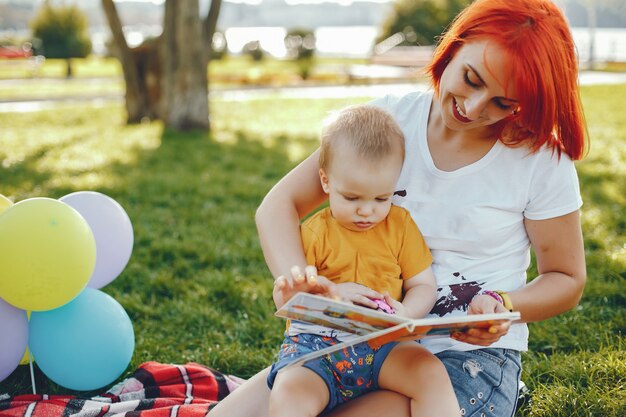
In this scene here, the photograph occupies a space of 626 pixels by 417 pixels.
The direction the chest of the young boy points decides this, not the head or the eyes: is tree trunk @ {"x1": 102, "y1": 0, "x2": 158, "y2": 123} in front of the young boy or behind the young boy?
behind

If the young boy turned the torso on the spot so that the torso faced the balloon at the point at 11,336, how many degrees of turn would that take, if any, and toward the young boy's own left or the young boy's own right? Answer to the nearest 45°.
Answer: approximately 90° to the young boy's own right

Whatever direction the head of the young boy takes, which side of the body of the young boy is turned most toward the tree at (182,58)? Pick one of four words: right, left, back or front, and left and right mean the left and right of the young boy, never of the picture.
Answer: back

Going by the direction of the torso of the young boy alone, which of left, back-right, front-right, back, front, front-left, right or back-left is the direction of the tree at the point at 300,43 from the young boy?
back

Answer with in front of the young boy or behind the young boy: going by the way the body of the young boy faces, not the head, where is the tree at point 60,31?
behind

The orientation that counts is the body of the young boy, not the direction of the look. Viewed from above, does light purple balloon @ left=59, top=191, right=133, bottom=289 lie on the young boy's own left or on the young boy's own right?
on the young boy's own right

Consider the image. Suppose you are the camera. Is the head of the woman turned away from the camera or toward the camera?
toward the camera

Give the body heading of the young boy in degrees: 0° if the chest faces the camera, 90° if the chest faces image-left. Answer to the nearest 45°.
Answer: approximately 0°

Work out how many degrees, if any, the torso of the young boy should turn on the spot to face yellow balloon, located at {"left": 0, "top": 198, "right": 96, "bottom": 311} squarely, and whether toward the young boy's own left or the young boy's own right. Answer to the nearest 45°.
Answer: approximately 90° to the young boy's own right
